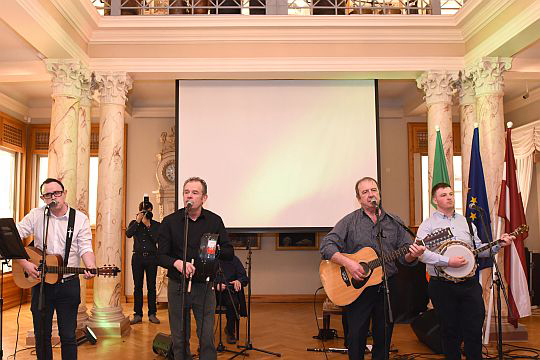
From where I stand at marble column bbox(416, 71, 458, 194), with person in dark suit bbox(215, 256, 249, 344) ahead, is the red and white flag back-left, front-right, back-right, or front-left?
back-left

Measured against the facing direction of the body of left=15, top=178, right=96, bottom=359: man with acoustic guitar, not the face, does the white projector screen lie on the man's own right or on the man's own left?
on the man's own left

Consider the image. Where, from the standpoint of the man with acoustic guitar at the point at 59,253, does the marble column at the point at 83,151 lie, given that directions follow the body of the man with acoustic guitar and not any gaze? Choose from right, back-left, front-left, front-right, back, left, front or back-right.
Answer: back

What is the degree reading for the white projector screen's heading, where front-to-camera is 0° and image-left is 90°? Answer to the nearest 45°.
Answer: approximately 0°

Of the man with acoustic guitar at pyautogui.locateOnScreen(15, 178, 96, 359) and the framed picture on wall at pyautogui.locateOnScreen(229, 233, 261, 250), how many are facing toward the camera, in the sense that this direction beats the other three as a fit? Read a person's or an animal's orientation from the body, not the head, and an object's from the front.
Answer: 2

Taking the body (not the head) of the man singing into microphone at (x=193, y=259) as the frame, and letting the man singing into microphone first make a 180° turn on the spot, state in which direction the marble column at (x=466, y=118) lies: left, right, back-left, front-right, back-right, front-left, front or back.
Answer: front-right

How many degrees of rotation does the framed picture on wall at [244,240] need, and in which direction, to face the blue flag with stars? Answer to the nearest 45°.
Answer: approximately 45° to its left

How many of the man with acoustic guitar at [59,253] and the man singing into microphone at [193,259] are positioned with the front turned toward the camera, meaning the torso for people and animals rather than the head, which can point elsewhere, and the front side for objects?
2
